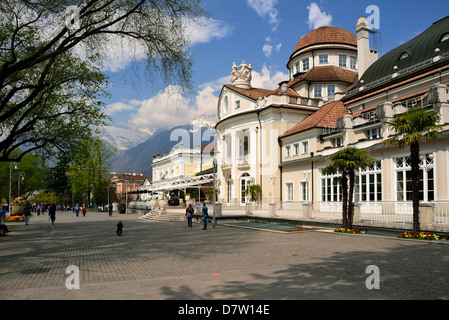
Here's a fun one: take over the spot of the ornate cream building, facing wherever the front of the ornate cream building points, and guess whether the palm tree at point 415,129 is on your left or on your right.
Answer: on your left

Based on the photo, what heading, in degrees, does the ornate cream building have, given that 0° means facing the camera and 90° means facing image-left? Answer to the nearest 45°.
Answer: approximately 45°
